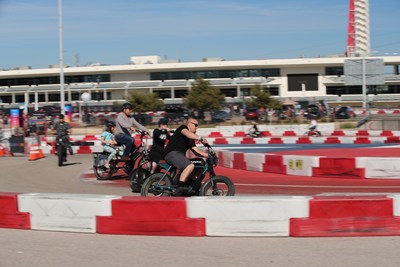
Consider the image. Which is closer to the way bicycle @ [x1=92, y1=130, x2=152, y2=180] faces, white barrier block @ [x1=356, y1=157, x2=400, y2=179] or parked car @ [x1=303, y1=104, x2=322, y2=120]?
the white barrier block

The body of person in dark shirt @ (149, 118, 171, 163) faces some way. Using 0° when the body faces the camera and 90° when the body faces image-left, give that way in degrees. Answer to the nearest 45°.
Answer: approximately 315°

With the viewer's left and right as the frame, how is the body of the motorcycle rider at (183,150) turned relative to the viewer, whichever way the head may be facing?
facing to the right of the viewer

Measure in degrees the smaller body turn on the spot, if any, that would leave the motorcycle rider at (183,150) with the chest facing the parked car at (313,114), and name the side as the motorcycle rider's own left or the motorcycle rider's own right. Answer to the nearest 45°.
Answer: approximately 90° to the motorcycle rider's own left

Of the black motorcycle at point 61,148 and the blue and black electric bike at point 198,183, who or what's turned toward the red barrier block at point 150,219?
the black motorcycle at point 61,148

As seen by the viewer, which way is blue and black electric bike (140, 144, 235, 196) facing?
to the viewer's right

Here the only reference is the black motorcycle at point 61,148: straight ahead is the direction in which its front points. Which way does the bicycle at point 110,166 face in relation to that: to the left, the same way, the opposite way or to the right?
to the left

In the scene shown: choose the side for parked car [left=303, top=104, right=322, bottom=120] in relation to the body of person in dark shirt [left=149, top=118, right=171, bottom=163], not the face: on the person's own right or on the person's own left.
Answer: on the person's own left

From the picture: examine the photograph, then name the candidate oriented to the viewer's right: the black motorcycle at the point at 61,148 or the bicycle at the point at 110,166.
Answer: the bicycle

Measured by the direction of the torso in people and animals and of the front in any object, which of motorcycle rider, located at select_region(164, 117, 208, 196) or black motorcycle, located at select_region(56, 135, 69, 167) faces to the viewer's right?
the motorcycle rider

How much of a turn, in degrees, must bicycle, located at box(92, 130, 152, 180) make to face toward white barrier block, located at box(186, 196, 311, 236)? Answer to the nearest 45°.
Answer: approximately 90° to its right
